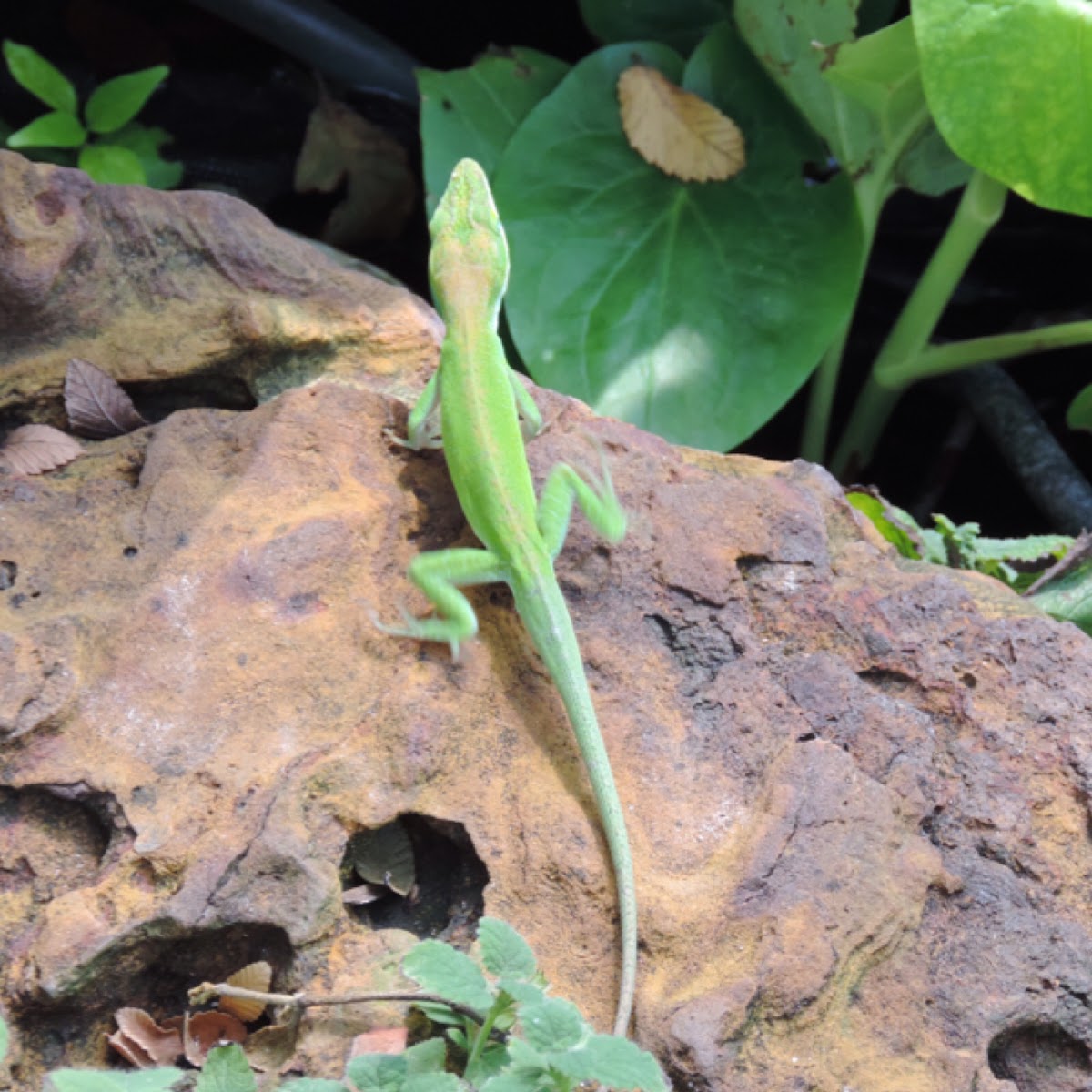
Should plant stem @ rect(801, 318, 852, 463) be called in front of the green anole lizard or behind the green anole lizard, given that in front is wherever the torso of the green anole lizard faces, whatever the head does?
in front

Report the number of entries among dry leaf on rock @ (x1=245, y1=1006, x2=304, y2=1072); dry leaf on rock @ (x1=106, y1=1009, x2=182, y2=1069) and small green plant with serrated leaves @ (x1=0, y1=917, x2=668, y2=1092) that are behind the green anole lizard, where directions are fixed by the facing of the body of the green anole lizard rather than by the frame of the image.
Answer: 3

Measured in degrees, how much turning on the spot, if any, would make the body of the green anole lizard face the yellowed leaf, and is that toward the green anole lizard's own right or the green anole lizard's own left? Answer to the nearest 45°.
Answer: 0° — it already faces it

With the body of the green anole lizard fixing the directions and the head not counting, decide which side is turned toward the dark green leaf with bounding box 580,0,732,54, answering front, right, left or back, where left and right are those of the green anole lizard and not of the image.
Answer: front

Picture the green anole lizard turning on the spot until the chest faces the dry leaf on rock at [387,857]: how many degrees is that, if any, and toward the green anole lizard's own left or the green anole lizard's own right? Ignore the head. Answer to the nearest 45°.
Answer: approximately 180°

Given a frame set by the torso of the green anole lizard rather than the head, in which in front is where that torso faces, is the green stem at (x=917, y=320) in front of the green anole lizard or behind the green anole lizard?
in front

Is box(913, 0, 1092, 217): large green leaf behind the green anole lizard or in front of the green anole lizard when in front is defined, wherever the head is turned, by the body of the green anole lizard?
in front

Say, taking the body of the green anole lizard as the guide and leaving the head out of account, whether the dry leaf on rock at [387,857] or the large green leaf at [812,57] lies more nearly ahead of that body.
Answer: the large green leaf

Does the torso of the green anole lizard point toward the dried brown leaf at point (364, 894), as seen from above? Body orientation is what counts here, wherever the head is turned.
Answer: no

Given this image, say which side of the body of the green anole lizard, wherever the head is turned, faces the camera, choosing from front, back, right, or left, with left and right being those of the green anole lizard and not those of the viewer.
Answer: back

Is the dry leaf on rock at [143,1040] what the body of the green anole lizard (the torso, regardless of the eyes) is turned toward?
no

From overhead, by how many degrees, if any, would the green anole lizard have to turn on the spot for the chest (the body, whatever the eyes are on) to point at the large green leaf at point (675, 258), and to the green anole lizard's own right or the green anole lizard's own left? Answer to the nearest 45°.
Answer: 0° — it already faces it

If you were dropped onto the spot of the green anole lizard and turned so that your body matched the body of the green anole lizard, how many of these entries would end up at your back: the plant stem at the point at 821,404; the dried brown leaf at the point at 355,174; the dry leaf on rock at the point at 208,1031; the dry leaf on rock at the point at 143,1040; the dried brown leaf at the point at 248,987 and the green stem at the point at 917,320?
3

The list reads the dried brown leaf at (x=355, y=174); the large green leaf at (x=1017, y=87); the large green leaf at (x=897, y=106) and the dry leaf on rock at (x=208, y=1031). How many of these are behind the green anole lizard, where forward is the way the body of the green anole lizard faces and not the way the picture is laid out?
1

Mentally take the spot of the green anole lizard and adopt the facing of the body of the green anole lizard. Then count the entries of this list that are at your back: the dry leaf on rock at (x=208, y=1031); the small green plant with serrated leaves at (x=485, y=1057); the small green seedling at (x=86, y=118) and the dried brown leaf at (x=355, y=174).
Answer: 2

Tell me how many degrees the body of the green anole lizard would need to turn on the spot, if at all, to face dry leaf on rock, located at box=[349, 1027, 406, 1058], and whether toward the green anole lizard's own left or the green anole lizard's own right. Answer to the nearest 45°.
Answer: approximately 180°
